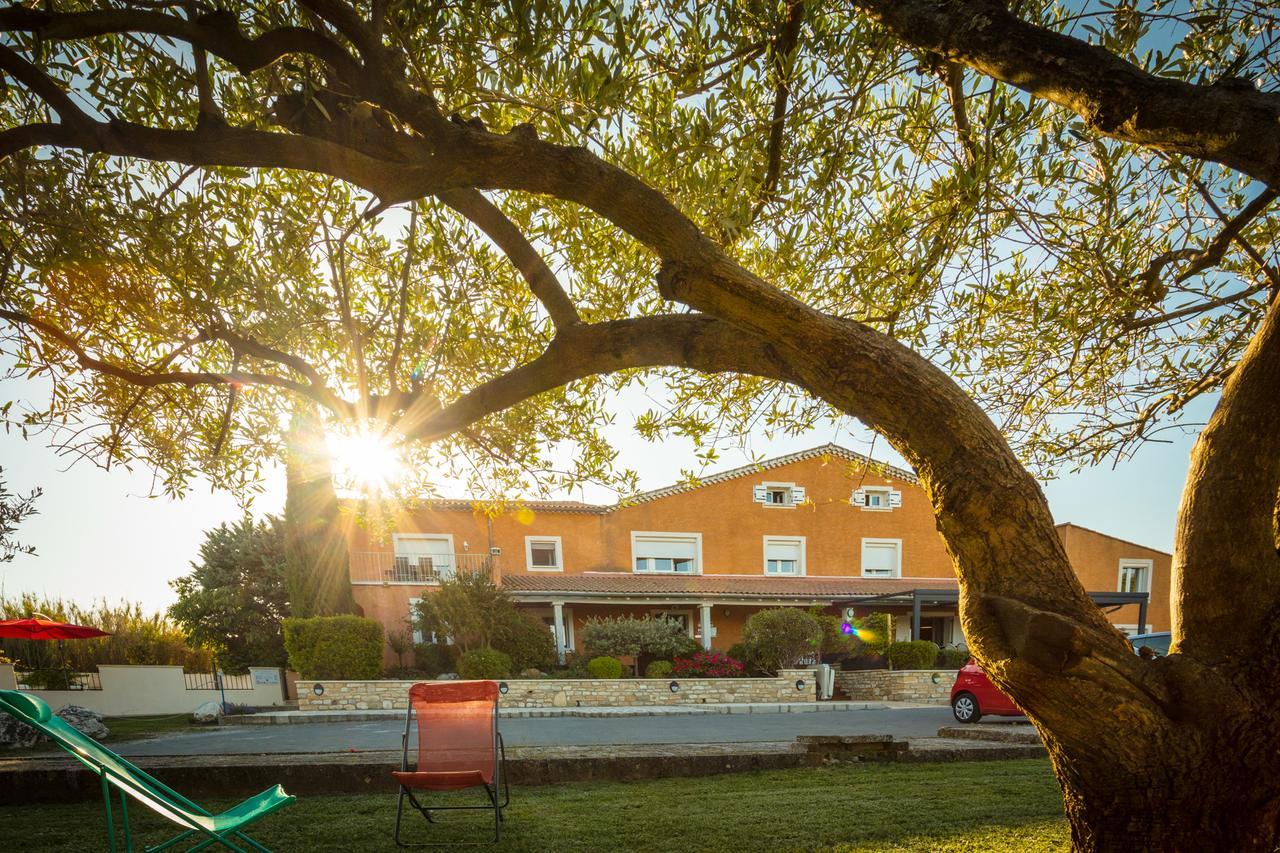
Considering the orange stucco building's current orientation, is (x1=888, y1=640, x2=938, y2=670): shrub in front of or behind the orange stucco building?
in front

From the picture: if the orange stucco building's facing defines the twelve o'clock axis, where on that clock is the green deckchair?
The green deckchair is roughly at 12 o'clock from the orange stucco building.

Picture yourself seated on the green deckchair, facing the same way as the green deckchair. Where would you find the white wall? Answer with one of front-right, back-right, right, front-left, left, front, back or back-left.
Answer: left

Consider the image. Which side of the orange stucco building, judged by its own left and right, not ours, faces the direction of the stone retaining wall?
front

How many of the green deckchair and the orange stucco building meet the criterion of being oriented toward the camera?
1

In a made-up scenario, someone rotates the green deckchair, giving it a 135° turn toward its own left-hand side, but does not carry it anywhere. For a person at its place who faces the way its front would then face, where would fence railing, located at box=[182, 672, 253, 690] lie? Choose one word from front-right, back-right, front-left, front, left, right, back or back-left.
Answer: front-right

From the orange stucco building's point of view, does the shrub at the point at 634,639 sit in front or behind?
in front

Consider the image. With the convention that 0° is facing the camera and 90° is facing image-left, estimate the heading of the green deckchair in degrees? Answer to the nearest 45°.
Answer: approximately 270°
